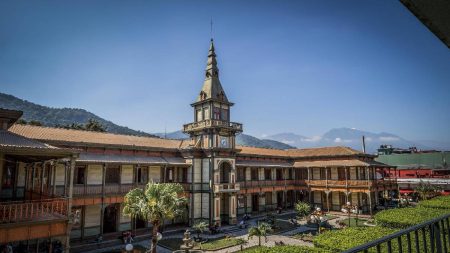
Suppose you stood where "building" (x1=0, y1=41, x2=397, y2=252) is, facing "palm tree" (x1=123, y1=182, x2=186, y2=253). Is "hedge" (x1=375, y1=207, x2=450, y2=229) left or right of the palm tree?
left

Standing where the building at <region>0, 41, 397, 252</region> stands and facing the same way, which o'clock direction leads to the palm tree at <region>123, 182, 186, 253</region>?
The palm tree is roughly at 2 o'clock from the building.

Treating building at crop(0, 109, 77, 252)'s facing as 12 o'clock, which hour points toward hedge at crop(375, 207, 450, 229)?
The hedge is roughly at 11 o'clock from the building.

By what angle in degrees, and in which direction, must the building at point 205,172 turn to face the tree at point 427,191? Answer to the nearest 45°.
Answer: approximately 45° to its left

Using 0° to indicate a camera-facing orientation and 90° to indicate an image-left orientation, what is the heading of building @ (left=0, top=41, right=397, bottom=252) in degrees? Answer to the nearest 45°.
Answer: approximately 315°
